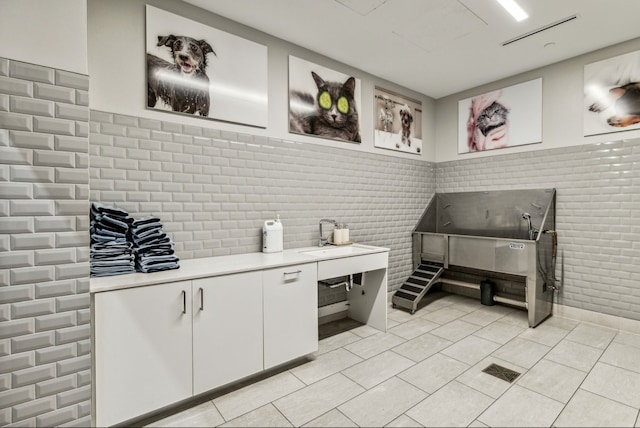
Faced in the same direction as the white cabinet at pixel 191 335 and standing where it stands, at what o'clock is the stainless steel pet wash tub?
The stainless steel pet wash tub is roughly at 10 o'clock from the white cabinet.

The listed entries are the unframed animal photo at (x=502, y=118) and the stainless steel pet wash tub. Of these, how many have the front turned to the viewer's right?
0

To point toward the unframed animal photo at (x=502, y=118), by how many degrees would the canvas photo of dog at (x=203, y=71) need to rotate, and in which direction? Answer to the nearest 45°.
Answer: approximately 45° to its left

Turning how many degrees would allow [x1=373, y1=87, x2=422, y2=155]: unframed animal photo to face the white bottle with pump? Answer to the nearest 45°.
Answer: approximately 90° to its right

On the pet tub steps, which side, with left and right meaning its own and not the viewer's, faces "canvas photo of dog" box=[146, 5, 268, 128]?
front

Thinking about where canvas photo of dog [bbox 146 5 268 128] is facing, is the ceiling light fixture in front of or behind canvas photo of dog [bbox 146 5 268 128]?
in front

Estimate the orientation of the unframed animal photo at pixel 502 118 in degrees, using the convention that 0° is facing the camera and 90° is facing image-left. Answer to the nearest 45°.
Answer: approximately 45°

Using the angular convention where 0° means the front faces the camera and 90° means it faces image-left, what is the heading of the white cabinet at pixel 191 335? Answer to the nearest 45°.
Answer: approximately 315°

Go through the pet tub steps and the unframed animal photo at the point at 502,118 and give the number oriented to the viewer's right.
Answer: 0

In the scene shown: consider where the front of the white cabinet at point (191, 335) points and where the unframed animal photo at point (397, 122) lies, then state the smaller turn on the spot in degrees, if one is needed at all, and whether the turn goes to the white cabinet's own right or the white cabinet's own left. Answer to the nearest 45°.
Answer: approximately 90° to the white cabinet's own left

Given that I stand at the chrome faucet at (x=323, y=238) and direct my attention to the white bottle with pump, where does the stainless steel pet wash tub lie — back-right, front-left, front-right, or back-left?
back-left
